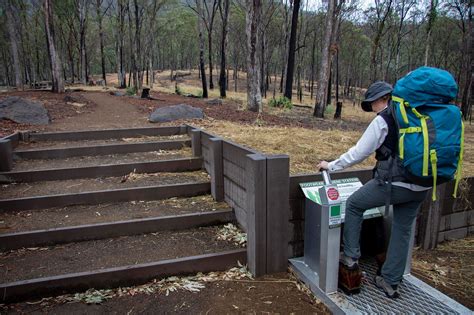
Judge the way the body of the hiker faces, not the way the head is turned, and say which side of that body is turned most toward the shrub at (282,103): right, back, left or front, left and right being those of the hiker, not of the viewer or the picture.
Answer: right

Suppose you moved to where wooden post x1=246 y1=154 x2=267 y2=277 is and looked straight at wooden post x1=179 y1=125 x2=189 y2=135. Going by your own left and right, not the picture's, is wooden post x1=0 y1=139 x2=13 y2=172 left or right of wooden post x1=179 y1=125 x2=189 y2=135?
left

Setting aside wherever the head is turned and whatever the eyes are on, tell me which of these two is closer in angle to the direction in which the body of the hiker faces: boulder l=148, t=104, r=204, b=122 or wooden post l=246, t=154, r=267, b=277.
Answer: the wooden post

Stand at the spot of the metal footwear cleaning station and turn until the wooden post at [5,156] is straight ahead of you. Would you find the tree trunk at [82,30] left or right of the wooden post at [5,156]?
right

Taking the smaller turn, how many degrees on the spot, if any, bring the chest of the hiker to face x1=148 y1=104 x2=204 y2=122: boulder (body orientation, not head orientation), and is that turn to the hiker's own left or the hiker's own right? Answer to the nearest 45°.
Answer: approximately 45° to the hiker's own right

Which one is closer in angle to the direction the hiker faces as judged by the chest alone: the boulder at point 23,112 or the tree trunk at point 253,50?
the boulder

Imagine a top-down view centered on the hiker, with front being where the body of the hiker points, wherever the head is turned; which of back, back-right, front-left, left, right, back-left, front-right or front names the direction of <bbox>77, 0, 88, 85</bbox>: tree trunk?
front-right

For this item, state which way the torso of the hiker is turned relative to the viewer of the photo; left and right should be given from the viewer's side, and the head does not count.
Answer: facing to the left of the viewer
